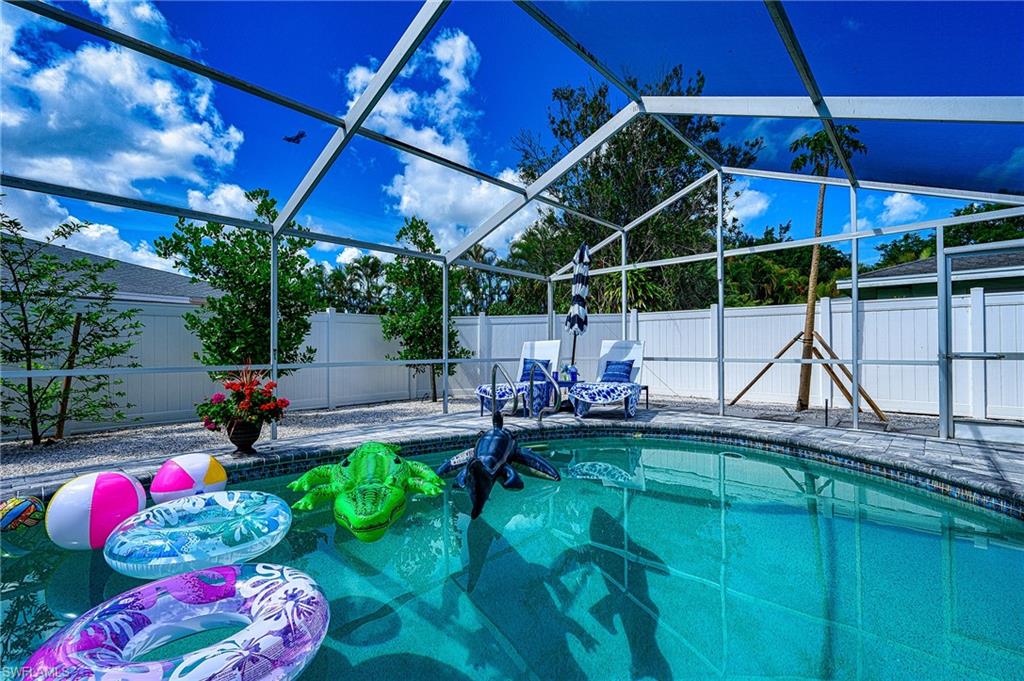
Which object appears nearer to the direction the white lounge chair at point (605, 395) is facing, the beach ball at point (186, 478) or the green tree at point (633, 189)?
the beach ball

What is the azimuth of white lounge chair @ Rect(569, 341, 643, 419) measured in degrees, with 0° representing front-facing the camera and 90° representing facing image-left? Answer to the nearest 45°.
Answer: approximately 45°

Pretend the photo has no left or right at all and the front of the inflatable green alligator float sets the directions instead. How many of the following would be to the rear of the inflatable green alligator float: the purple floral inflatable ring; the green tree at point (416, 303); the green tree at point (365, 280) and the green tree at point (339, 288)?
3

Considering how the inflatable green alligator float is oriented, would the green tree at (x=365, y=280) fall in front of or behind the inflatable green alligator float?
behind

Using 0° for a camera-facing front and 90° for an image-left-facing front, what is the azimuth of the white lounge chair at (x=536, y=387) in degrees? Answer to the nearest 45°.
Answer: approximately 45°

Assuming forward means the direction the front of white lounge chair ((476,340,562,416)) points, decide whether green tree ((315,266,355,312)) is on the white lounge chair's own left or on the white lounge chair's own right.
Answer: on the white lounge chair's own right

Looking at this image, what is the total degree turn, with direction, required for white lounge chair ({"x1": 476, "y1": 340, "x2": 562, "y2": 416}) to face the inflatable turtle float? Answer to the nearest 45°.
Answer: approximately 45° to its left

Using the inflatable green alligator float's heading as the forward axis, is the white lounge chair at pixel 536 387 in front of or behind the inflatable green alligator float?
behind

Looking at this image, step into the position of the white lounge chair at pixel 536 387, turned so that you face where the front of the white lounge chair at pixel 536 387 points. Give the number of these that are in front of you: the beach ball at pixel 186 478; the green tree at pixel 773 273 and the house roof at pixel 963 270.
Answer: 1

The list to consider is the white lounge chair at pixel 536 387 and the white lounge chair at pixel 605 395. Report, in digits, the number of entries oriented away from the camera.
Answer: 0

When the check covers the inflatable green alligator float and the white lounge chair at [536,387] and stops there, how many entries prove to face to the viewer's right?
0

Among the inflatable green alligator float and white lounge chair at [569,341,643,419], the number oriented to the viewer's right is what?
0
